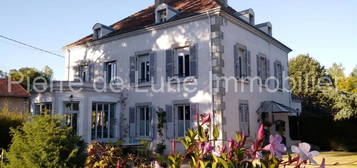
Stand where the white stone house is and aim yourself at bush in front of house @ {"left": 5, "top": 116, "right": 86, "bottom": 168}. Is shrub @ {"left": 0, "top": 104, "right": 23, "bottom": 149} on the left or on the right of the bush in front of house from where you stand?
right
